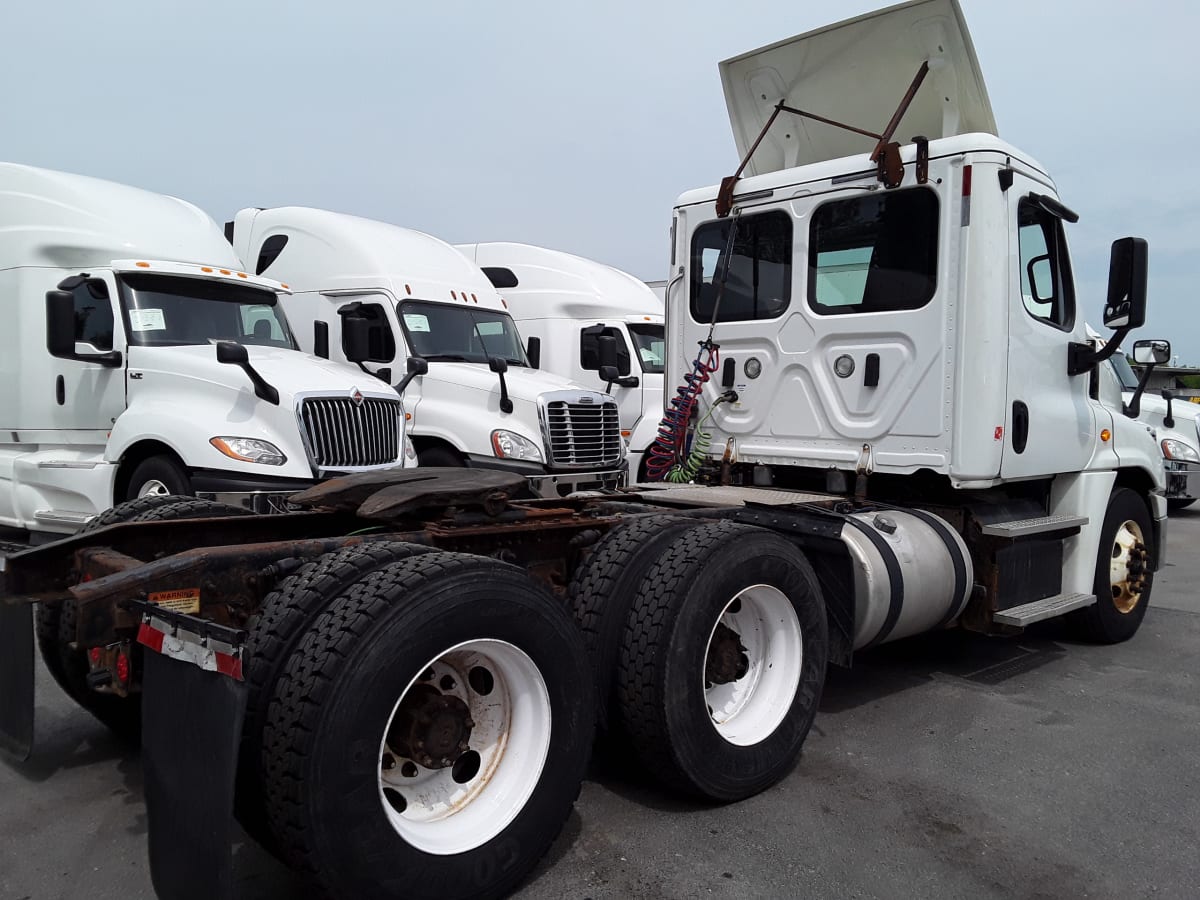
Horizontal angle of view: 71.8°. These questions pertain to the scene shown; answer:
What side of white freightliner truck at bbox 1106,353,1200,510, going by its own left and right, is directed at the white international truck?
right

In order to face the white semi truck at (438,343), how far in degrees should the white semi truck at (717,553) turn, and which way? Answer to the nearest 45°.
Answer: approximately 45° to its left

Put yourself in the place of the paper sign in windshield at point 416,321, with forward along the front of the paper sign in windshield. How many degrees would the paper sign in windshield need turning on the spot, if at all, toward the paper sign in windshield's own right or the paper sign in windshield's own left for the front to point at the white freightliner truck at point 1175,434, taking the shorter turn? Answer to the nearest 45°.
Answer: approximately 45° to the paper sign in windshield's own left

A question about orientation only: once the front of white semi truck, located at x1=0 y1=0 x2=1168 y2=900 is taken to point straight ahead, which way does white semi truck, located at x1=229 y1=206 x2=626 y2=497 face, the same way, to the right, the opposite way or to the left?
to the right

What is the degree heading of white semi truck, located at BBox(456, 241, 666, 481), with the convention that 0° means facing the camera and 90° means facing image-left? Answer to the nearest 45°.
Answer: approximately 315°

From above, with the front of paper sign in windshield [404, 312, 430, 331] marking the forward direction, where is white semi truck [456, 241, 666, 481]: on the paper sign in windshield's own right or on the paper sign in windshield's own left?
on the paper sign in windshield's own left

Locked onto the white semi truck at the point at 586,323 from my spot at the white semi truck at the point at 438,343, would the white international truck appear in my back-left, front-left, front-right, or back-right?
back-left

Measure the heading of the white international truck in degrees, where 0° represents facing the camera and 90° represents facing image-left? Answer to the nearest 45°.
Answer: approximately 315°

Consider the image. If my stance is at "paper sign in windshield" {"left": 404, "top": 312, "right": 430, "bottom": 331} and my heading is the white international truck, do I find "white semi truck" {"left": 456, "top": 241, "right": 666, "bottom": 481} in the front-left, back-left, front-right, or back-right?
back-right

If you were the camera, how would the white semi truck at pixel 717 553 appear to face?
facing away from the viewer and to the right of the viewer

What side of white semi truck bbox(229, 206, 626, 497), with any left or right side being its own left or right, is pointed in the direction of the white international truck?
right
